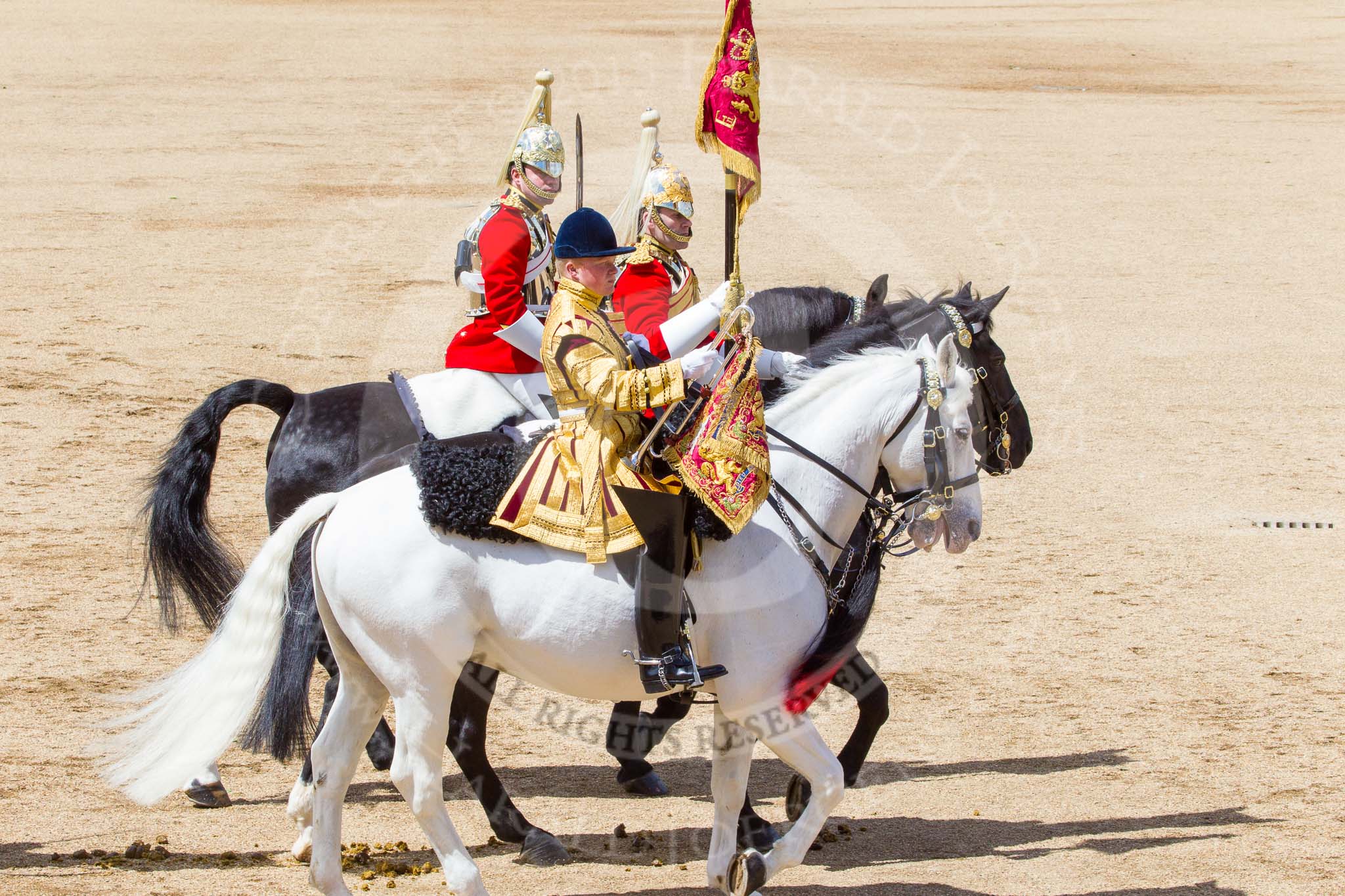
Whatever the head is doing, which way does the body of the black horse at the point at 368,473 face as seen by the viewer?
to the viewer's right

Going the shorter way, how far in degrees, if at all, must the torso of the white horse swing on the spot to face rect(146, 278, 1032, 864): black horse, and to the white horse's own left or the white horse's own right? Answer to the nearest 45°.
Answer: approximately 135° to the white horse's own left

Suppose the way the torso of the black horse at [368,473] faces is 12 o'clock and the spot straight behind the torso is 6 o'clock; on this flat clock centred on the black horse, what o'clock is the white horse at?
The white horse is roughly at 2 o'clock from the black horse.

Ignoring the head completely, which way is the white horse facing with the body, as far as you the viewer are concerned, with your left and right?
facing to the right of the viewer

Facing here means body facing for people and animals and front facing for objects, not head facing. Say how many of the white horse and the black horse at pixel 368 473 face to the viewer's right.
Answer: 2
